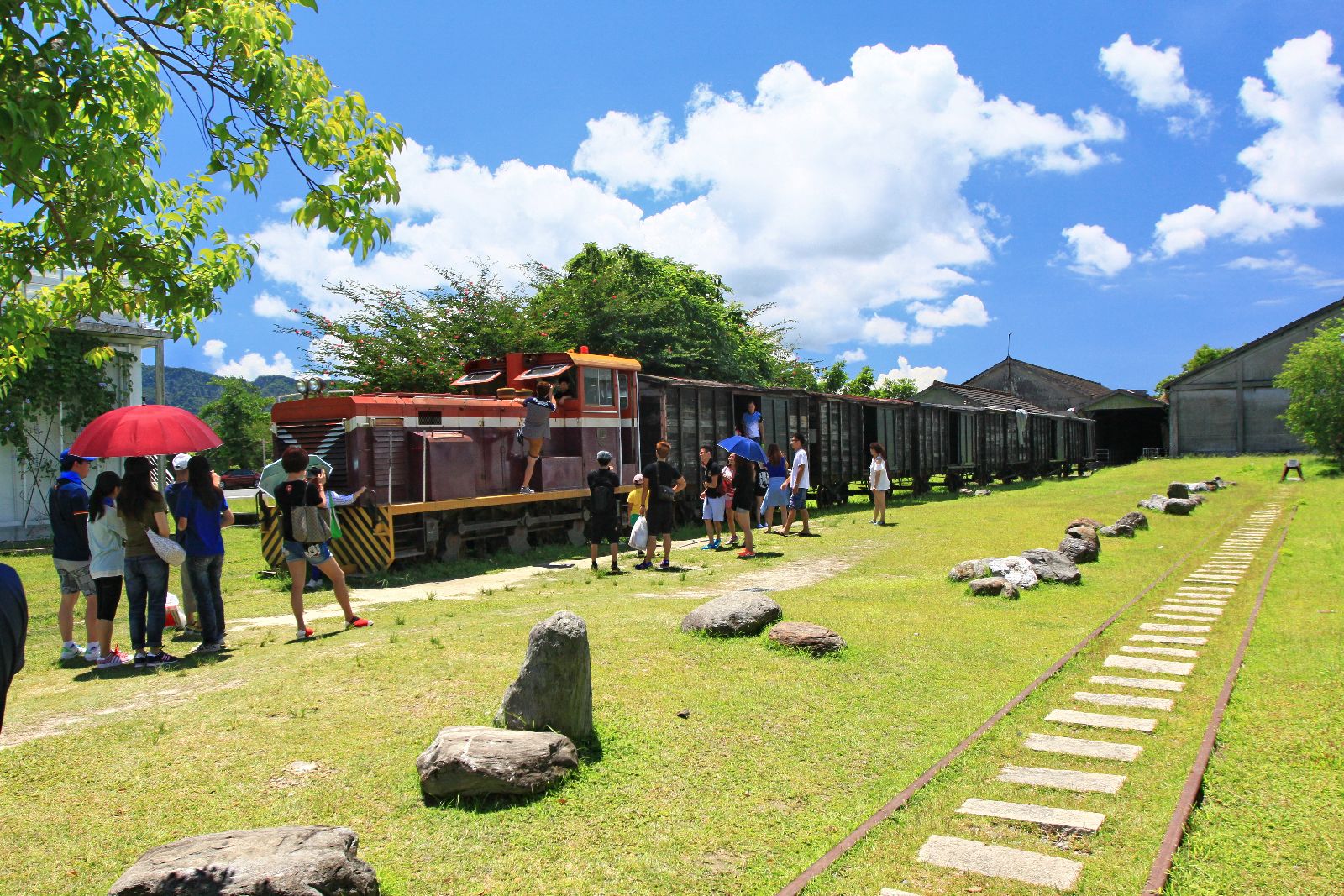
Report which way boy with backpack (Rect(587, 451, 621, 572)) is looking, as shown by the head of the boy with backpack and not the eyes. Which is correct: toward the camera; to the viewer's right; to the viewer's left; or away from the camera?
away from the camera

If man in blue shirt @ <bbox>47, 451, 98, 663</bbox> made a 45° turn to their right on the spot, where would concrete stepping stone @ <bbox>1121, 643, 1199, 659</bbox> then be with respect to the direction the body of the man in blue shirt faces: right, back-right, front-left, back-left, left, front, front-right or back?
front-right

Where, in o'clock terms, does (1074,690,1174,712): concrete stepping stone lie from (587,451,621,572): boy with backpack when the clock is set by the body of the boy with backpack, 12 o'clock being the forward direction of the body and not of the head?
The concrete stepping stone is roughly at 5 o'clock from the boy with backpack.

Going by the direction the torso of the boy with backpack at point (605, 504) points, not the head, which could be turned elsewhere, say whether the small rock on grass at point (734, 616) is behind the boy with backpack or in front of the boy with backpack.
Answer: behind

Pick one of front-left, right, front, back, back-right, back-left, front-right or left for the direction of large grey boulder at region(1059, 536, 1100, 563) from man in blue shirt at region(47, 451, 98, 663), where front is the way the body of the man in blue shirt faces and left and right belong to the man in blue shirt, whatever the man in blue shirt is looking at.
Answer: front-right

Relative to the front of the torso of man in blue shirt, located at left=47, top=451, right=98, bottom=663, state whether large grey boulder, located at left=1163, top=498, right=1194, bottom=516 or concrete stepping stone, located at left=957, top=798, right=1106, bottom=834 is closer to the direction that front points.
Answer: the large grey boulder

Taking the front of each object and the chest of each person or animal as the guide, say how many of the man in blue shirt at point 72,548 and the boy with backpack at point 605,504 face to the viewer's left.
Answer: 0

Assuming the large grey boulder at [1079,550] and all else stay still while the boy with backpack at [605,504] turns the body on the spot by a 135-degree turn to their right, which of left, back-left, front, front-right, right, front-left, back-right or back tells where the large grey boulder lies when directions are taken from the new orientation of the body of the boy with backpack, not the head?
front-left

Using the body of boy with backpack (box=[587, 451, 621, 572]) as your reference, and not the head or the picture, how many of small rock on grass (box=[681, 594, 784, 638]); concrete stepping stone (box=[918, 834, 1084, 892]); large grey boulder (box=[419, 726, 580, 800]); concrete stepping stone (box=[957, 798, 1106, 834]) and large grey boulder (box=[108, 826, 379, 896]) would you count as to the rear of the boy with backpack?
5

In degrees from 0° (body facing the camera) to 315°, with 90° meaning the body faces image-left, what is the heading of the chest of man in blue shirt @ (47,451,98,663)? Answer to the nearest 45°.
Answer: approximately 225°

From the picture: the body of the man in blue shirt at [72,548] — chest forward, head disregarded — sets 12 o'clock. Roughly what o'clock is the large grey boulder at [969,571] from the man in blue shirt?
The large grey boulder is roughly at 2 o'clock from the man in blue shirt.

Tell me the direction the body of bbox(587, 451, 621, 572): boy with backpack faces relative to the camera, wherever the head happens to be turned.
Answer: away from the camera

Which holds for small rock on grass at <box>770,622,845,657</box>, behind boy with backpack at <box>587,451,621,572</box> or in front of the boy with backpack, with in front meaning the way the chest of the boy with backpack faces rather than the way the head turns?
behind

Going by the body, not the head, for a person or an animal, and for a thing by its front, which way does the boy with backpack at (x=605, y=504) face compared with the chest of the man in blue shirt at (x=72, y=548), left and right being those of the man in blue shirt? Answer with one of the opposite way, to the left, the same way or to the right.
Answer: the same way

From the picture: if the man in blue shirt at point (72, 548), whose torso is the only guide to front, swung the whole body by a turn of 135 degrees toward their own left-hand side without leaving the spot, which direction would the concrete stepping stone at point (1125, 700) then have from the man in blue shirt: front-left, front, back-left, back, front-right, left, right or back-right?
back-left

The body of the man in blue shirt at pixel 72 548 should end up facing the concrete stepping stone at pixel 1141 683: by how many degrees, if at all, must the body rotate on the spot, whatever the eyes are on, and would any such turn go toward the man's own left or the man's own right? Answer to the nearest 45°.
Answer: approximately 90° to the man's own right

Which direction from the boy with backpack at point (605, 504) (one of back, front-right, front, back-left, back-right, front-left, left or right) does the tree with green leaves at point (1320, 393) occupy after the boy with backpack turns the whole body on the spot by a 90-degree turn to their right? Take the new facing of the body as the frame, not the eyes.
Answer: front-left

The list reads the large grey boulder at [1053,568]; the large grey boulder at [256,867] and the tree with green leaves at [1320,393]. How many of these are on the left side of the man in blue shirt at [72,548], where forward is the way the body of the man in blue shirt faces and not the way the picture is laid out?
0

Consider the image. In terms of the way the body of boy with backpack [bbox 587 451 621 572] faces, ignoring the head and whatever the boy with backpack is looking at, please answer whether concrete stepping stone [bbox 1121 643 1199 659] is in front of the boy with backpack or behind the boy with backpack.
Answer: behind

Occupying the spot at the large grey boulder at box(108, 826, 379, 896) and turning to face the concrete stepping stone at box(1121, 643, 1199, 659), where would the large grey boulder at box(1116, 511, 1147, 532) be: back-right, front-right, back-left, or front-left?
front-left
